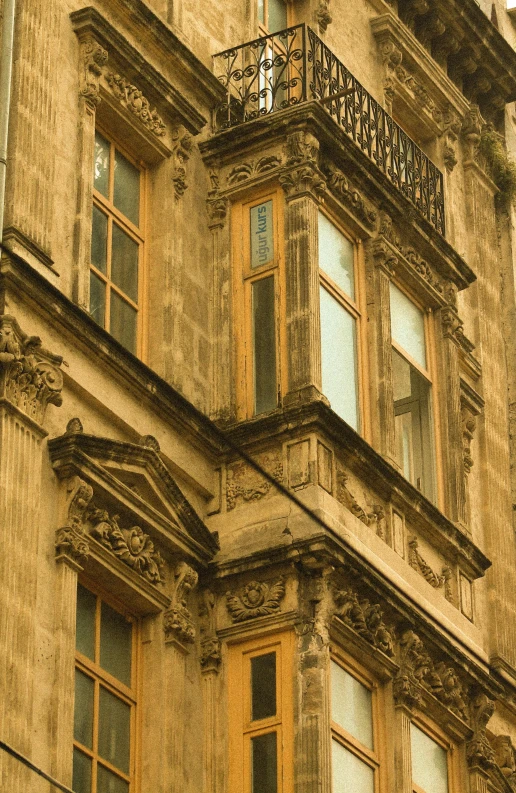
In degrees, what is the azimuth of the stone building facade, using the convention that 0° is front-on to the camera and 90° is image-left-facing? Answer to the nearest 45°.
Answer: approximately 315°
